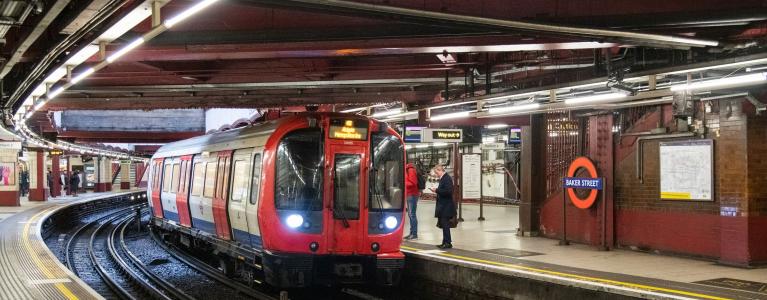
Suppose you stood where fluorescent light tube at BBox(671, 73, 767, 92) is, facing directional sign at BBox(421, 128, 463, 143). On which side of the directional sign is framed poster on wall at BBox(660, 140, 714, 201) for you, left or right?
right

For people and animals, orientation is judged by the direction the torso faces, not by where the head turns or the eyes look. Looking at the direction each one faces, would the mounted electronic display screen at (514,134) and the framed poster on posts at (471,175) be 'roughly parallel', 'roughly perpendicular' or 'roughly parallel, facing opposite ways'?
roughly parallel

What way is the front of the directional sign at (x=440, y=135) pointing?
toward the camera

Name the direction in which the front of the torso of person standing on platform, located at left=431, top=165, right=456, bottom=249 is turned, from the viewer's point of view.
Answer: to the viewer's left

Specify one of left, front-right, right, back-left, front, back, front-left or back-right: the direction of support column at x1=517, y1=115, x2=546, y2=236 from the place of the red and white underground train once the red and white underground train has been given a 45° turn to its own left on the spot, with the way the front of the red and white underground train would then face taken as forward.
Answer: front-left

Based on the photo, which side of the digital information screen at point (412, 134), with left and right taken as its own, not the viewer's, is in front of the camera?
front

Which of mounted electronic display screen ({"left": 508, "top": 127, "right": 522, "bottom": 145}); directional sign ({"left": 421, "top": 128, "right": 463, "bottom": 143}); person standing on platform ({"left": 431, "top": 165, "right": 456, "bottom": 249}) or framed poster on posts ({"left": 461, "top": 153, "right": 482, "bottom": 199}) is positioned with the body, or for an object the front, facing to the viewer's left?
the person standing on platform

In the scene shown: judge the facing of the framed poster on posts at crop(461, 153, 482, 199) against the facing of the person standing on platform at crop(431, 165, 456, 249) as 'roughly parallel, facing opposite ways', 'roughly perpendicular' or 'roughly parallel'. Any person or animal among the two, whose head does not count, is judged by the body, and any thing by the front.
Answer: roughly perpendicular

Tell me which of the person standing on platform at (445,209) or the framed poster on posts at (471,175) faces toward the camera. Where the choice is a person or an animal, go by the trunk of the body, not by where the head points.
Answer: the framed poster on posts

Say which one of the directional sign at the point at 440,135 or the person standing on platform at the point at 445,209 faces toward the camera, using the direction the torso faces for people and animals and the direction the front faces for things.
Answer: the directional sign

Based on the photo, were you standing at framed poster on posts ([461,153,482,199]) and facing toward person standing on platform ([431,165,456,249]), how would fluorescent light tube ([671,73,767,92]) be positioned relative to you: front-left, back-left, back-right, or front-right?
front-left

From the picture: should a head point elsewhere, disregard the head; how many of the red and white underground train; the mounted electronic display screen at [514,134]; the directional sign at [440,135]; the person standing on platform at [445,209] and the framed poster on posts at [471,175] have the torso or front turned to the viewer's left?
1
